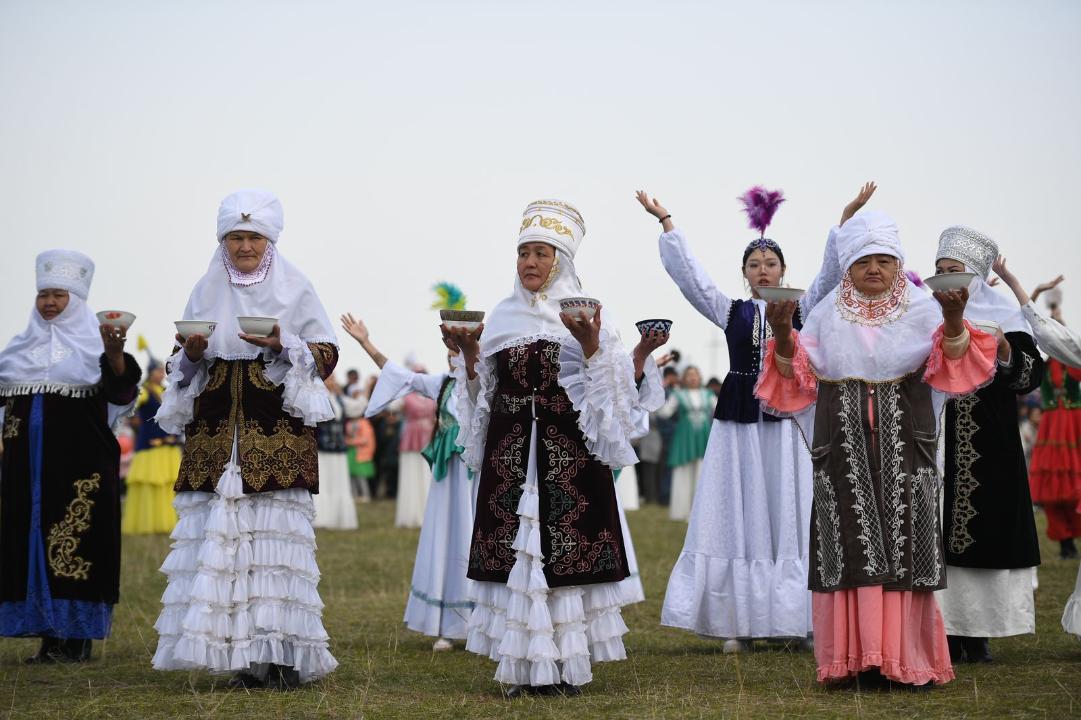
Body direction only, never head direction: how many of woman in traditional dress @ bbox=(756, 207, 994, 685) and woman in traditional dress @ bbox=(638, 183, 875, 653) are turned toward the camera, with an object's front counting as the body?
2

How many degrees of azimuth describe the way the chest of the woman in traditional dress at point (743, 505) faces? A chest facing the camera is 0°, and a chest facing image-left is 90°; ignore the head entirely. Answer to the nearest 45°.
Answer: approximately 0°

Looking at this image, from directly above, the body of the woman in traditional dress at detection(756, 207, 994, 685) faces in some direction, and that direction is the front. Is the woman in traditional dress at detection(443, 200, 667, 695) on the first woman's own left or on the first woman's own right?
on the first woman's own right

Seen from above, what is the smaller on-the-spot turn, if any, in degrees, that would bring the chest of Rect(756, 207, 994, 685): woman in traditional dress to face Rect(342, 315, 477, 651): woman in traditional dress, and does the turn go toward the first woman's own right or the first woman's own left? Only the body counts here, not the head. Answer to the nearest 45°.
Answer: approximately 135° to the first woman's own right

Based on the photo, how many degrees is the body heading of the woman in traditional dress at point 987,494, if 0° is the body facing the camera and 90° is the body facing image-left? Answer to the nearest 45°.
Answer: approximately 45°

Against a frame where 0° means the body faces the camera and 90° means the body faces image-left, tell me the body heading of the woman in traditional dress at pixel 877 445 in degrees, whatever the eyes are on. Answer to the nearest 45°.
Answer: approximately 0°

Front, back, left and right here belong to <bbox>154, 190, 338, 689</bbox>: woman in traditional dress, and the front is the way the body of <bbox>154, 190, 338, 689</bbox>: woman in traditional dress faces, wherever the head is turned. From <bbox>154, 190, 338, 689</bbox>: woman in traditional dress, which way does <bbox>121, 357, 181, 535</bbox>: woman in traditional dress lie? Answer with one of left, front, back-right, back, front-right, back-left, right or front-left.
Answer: back

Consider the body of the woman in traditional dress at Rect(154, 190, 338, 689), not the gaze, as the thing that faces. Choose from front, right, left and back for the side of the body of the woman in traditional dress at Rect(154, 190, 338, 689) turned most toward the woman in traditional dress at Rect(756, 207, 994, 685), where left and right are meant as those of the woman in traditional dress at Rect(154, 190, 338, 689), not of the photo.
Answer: left

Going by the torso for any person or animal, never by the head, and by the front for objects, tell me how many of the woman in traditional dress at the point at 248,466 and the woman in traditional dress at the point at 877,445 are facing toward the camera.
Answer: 2

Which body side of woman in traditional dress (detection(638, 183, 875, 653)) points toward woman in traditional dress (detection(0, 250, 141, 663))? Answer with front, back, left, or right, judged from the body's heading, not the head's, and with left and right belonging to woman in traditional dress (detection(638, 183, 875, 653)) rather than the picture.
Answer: right

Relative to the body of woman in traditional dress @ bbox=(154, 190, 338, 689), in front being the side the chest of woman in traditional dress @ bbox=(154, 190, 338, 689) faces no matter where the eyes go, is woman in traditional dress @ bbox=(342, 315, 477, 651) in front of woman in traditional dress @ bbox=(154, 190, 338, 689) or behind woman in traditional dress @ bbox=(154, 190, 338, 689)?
behind

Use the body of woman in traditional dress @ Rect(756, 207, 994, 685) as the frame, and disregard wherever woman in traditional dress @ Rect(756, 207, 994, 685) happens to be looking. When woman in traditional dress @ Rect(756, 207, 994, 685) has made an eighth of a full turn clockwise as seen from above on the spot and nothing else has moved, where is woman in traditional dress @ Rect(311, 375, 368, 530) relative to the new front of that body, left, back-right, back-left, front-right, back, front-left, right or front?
right
